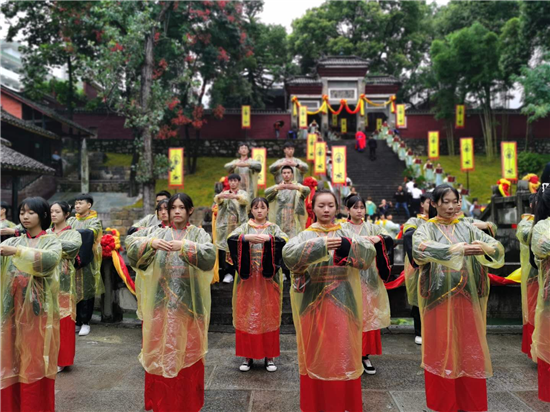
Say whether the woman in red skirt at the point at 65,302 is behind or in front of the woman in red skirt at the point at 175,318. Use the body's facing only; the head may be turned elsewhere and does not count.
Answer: behind

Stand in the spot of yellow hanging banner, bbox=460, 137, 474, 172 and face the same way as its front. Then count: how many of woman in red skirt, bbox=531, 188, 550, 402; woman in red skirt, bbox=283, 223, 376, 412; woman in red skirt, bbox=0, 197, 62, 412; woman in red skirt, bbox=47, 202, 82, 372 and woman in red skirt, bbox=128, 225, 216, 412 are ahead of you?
5

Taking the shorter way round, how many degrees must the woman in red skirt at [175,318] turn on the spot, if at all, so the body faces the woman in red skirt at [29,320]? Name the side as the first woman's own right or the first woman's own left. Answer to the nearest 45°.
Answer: approximately 90° to the first woman's own right

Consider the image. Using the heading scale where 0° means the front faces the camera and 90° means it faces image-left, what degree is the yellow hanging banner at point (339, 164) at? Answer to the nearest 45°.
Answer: approximately 0°

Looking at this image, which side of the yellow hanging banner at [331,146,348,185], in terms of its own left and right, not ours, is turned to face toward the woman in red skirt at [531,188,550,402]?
front

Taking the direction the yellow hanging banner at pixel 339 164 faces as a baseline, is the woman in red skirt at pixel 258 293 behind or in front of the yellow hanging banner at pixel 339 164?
in front

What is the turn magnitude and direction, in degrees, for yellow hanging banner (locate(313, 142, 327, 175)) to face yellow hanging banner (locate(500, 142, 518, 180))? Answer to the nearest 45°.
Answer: approximately 90° to its left

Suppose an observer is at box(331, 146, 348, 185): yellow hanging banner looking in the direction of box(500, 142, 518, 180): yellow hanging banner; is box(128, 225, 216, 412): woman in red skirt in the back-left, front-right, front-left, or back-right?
back-right
